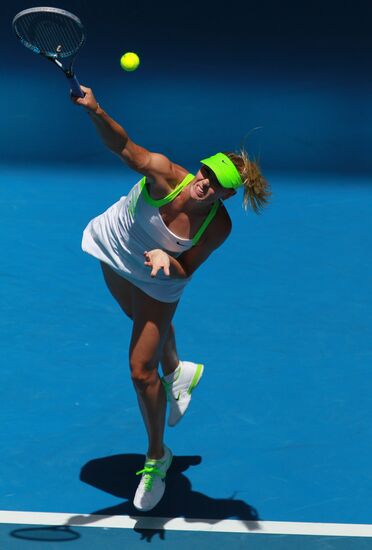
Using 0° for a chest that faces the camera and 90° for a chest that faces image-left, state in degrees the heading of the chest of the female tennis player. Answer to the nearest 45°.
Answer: approximately 0°
